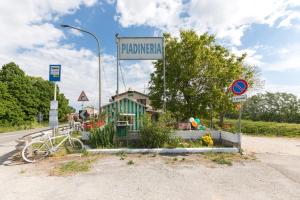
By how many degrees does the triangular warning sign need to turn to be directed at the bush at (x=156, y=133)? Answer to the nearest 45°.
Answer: approximately 45° to its left

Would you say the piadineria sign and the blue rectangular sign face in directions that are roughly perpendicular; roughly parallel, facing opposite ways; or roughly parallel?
roughly parallel

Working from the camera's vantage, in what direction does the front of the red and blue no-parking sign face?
facing the viewer

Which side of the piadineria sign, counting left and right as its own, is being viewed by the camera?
front

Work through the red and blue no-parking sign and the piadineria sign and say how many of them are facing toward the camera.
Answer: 2

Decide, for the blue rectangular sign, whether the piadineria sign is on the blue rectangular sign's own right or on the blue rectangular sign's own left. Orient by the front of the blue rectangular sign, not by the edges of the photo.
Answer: on the blue rectangular sign's own left

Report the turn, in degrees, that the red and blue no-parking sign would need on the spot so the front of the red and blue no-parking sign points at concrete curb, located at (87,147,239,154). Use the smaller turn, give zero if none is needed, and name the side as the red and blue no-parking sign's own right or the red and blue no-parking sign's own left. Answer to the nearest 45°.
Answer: approximately 90° to the red and blue no-parking sign's own right

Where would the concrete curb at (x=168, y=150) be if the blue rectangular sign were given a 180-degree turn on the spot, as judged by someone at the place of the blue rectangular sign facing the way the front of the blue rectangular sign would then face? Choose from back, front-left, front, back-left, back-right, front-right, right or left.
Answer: back-right

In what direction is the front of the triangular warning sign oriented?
toward the camera

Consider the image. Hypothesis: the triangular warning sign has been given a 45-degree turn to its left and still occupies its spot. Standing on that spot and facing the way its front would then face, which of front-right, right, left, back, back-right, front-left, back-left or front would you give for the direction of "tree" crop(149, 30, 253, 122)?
front-left

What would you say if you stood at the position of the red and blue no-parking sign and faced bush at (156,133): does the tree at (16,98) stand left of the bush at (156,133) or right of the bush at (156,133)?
right

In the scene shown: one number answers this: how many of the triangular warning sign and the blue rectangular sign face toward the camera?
2
